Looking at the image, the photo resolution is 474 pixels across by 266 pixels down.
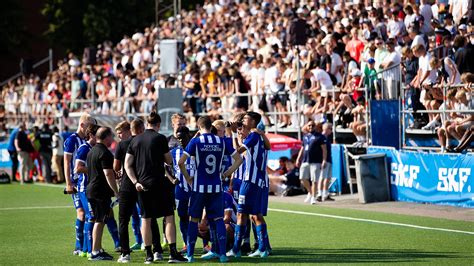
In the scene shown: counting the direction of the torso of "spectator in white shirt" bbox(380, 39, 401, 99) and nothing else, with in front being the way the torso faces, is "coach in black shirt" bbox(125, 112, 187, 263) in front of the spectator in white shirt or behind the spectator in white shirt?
in front

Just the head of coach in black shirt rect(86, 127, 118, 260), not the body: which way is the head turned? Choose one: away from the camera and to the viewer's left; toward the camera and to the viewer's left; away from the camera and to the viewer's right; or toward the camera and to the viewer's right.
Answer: away from the camera and to the viewer's right

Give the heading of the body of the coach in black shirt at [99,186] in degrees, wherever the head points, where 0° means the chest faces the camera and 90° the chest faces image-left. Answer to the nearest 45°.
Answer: approximately 225°

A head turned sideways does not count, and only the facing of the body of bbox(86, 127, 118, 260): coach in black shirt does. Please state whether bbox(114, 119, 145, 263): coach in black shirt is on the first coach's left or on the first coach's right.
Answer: on the first coach's right

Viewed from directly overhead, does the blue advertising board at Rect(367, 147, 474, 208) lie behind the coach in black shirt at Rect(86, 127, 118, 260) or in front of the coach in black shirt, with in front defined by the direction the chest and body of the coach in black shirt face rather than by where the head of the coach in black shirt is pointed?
in front

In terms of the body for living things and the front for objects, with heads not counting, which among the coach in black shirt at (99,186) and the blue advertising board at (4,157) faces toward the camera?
the blue advertising board

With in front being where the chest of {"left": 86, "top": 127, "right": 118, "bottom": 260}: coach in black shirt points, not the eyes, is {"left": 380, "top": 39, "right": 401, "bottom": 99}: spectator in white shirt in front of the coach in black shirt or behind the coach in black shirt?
in front

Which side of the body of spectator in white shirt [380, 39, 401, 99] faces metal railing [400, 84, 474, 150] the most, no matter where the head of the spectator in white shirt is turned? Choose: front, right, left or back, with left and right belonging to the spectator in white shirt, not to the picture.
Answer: left

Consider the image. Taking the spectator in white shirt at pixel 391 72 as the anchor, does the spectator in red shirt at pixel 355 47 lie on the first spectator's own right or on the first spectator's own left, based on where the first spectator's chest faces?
on the first spectator's own right

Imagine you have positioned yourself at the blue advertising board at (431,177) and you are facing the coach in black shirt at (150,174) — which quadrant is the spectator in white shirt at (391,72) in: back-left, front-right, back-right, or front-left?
back-right

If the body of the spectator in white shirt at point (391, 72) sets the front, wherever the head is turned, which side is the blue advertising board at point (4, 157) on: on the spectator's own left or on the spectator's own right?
on the spectator's own right

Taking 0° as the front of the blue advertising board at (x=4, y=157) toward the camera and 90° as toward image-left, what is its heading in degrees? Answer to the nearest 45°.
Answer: approximately 0°

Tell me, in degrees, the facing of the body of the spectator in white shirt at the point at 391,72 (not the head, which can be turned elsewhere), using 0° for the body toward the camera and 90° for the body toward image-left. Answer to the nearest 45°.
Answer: approximately 45°
